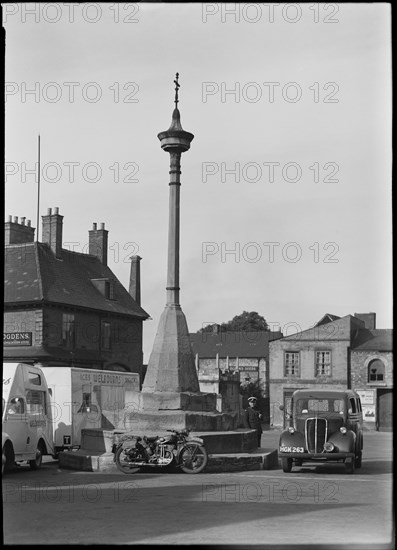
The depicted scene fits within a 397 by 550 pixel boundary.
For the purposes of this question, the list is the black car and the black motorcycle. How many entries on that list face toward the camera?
1

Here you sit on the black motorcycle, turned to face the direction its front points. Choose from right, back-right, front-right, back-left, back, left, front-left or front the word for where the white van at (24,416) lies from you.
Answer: back-left

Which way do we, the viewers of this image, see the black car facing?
facing the viewer

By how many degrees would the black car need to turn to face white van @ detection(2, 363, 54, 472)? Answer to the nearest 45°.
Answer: approximately 90° to its right

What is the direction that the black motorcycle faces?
to the viewer's right

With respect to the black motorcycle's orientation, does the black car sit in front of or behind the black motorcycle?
in front

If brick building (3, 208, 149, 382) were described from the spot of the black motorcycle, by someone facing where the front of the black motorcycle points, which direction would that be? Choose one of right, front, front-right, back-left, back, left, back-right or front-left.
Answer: left

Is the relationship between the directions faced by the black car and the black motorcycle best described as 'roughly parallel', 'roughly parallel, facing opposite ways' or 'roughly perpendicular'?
roughly perpendicular

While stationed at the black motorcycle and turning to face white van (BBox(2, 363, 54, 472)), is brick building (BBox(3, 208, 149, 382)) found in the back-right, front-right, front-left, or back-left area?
front-right

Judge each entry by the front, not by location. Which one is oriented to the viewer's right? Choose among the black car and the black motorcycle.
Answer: the black motorcycle

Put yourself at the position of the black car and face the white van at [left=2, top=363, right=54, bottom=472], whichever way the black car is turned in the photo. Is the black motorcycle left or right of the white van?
left
